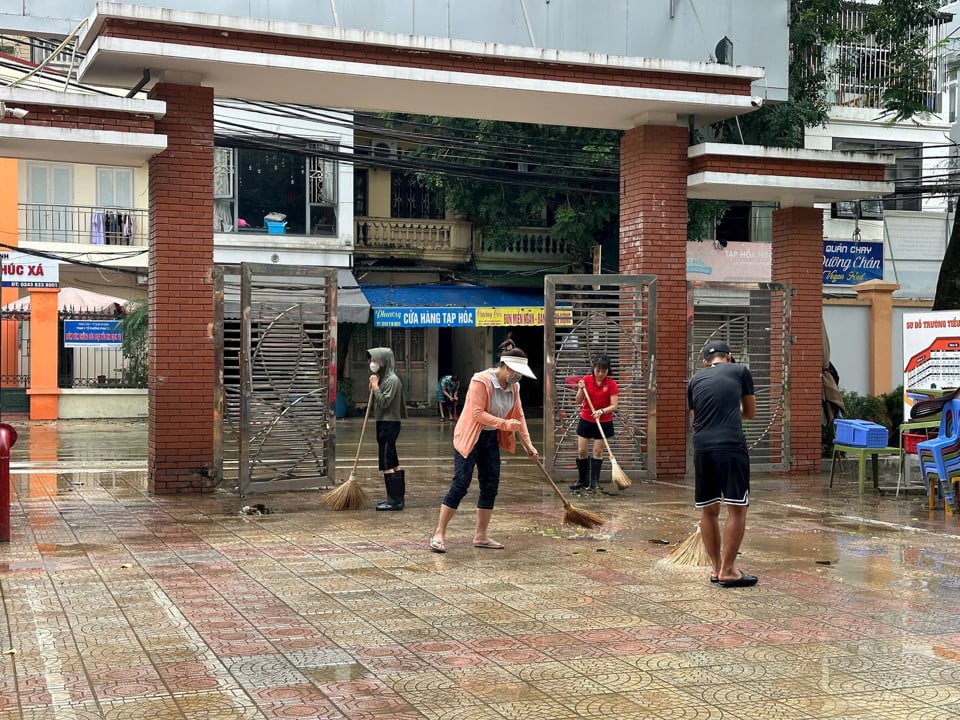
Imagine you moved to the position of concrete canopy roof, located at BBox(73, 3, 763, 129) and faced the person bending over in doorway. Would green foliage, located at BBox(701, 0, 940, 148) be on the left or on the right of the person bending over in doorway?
right

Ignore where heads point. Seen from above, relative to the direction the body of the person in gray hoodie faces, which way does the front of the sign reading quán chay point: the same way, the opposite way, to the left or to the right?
to the left

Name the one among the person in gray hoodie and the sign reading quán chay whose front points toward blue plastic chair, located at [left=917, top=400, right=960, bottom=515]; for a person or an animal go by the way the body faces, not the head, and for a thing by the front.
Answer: the sign reading quán chay

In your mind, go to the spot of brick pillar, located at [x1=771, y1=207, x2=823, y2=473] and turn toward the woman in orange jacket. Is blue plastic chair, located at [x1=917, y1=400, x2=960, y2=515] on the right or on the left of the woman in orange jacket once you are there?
left

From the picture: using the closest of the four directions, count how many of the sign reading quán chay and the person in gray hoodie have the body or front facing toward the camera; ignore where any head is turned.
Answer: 1

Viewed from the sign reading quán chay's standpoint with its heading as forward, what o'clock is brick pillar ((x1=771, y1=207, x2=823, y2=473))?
The brick pillar is roughly at 12 o'clock from the sign reading quán chay.

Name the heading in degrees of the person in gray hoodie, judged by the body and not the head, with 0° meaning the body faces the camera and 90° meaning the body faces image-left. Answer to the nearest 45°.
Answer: approximately 90°

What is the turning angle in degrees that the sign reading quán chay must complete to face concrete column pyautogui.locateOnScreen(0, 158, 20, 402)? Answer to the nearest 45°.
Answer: approximately 90° to its right
